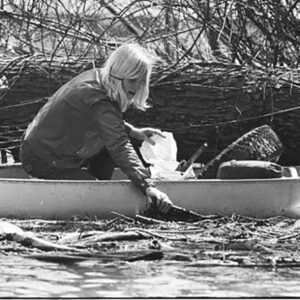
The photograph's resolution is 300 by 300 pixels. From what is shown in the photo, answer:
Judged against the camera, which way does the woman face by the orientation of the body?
to the viewer's right
